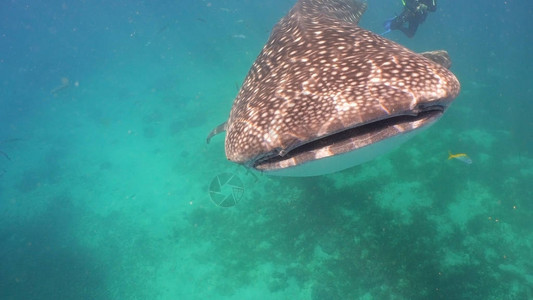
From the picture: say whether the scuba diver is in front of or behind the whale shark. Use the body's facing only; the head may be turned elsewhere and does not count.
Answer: behind

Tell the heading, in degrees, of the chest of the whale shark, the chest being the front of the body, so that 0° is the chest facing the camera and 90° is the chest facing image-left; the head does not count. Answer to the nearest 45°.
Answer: approximately 0°
